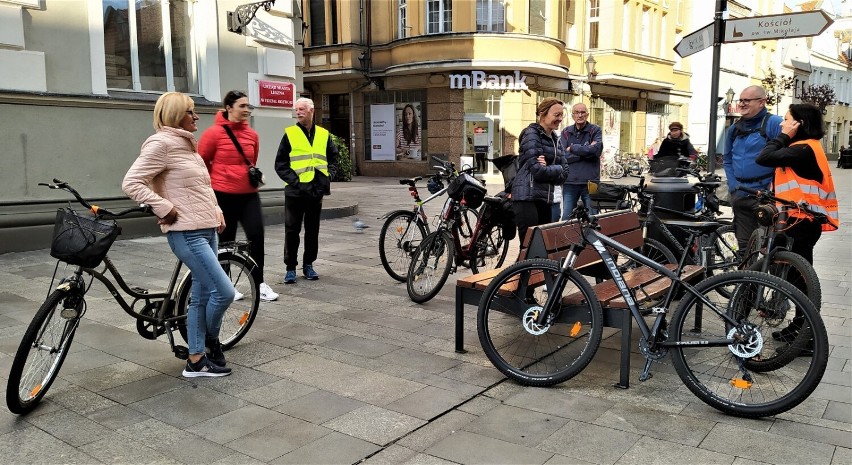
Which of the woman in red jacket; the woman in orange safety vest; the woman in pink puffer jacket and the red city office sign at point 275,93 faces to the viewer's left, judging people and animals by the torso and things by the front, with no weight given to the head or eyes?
the woman in orange safety vest

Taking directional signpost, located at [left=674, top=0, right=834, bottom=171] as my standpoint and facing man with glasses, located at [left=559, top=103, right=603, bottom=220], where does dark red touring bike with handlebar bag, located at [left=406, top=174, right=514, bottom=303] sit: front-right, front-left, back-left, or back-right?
front-left

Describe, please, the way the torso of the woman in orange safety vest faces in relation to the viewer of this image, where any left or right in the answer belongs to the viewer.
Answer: facing to the left of the viewer

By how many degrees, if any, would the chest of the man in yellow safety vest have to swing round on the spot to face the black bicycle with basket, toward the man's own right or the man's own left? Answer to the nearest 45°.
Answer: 0° — they already face it

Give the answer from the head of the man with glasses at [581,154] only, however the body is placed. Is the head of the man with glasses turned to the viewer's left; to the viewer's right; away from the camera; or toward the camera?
toward the camera

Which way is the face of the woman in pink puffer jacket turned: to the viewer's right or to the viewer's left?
to the viewer's right

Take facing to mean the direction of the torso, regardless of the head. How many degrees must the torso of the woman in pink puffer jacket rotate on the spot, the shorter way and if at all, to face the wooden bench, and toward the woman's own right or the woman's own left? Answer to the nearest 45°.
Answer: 0° — they already face it

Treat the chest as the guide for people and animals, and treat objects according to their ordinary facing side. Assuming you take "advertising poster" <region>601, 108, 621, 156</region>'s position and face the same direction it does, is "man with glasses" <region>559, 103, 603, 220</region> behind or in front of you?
in front

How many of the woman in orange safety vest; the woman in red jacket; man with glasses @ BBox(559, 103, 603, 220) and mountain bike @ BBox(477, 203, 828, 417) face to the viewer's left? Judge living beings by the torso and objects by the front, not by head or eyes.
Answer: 2

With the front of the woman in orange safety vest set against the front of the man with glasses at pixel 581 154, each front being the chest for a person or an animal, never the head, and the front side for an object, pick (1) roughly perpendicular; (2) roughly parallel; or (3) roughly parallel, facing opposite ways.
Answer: roughly perpendicular

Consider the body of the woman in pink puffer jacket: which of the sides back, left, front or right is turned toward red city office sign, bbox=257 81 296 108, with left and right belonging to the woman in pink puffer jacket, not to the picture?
left

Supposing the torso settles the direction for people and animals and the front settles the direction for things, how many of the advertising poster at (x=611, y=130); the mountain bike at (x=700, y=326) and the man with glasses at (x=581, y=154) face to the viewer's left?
1

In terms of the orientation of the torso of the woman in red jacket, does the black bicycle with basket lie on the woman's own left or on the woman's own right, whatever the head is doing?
on the woman's own right

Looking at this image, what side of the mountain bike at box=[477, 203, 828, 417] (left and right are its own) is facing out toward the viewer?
left

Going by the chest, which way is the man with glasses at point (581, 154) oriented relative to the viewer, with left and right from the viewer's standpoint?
facing the viewer

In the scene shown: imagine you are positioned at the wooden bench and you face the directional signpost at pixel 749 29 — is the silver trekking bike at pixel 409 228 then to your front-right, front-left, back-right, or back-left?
front-left

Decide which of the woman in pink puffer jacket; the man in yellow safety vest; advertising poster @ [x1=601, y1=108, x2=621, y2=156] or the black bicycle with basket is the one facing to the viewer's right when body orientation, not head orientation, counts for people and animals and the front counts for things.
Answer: the woman in pink puffer jacket

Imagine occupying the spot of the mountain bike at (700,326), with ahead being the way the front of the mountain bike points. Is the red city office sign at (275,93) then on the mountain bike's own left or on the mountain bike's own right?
on the mountain bike's own right

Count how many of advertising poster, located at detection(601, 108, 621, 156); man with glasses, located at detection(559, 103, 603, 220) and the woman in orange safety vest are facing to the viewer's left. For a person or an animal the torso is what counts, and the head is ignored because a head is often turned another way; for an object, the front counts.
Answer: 1

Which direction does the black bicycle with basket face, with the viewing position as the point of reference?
facing the viewer and to the left of the viewer
